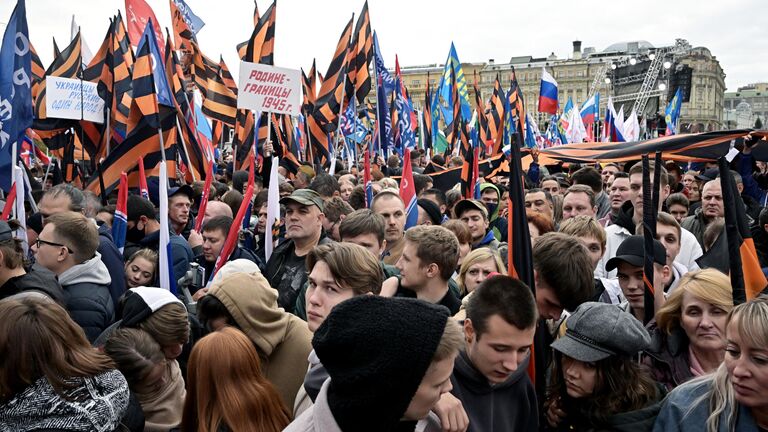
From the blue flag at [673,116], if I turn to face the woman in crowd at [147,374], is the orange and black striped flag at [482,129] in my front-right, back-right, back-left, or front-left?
front-right

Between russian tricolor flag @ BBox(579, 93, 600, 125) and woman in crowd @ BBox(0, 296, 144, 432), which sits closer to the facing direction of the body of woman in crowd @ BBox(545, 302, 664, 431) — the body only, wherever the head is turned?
the woman in crowd

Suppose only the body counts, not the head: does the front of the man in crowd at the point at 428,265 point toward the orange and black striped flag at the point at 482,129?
no

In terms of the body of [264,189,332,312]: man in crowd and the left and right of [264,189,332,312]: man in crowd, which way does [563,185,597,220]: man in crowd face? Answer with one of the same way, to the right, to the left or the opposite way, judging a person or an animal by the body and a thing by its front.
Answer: the same way

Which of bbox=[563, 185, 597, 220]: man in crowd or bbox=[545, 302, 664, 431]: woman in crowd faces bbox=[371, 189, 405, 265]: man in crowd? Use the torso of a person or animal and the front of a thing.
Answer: bbox=[563, 185, 597, 220]: man in crowd

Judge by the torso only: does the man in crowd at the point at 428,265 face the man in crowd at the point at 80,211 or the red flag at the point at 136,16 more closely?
the man in crowd

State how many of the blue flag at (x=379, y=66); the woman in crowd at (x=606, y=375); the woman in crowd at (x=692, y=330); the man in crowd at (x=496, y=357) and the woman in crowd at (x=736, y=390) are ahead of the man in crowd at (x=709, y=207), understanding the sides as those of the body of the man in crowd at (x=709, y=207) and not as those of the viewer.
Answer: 4

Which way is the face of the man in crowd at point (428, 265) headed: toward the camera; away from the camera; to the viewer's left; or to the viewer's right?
to the viewer's left

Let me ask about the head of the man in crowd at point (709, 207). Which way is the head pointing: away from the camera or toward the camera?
toward the camera

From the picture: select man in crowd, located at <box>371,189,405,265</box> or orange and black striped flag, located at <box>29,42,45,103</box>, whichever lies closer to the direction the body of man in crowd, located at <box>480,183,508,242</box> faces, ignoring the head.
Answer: the man in crowd

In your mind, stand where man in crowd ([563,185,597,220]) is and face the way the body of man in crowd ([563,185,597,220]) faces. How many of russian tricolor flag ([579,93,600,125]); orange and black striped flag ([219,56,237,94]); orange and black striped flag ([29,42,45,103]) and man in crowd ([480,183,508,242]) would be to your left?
0

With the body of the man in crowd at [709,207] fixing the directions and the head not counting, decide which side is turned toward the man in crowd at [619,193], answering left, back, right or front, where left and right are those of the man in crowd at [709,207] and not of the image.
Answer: right

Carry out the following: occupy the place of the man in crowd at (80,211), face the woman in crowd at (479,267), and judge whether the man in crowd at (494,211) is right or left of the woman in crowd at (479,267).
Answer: left

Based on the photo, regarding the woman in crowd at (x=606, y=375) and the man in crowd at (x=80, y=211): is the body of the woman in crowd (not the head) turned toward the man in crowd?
no

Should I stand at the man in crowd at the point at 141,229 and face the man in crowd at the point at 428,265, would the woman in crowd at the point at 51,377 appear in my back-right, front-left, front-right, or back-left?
front-right

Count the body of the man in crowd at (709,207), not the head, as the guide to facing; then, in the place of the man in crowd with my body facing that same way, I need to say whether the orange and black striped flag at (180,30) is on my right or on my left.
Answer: on my right
